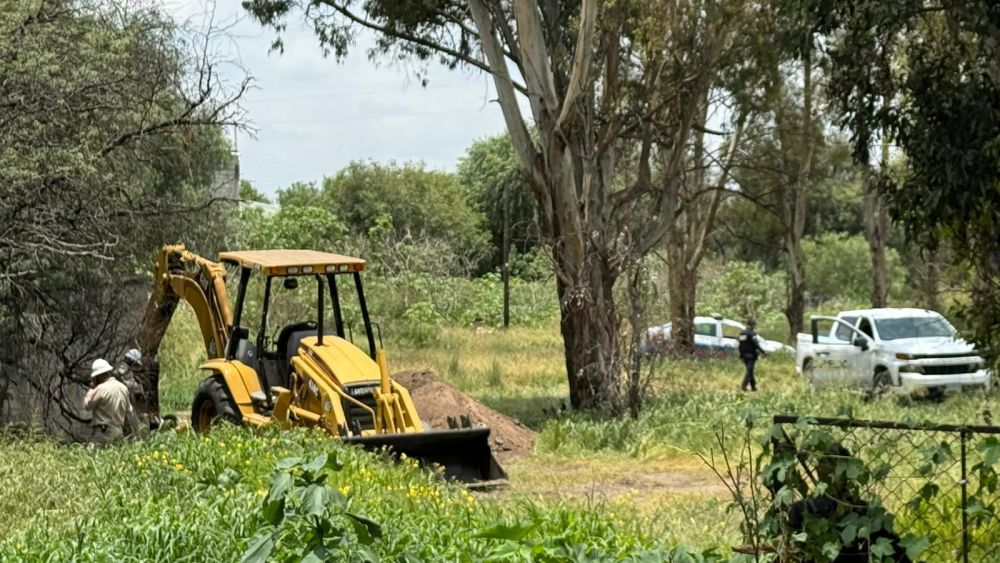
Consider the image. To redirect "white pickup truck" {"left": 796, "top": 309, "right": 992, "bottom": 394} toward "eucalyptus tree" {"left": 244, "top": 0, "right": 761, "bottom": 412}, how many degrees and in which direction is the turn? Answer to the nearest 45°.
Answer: approximately 90° to its right

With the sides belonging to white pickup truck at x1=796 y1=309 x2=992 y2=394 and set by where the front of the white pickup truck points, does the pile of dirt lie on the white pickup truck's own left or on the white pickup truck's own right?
on the white pickup truck's own right

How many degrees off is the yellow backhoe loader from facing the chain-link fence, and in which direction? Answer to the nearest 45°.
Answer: approximately 45° to its right

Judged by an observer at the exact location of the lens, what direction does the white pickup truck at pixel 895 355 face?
facing the viewer and to the right of the viewer

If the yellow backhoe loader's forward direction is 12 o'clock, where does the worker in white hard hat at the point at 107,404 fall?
The worker in white hard hat is roughly at 5 o'clock from the yellow backhoe loader.

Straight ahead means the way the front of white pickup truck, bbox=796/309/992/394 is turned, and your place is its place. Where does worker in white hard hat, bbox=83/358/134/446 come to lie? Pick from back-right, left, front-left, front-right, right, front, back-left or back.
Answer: right

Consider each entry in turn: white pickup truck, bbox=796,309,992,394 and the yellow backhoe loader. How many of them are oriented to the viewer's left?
0

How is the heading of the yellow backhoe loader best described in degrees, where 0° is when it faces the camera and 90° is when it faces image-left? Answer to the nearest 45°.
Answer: approximately 315°

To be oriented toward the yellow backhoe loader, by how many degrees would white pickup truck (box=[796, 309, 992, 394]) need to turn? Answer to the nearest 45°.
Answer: approximately 90° to its right

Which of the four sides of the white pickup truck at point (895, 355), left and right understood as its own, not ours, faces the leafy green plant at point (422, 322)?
back

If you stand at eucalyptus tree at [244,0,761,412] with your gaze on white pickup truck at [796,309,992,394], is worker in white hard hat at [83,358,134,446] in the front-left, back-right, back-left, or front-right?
back-right

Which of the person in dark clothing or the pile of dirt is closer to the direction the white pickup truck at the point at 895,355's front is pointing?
the pile of dirt
